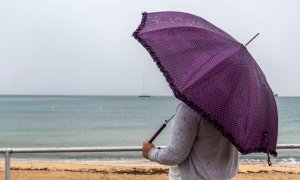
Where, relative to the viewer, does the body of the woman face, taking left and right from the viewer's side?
facing away from the viewer and to the left of the viewer
